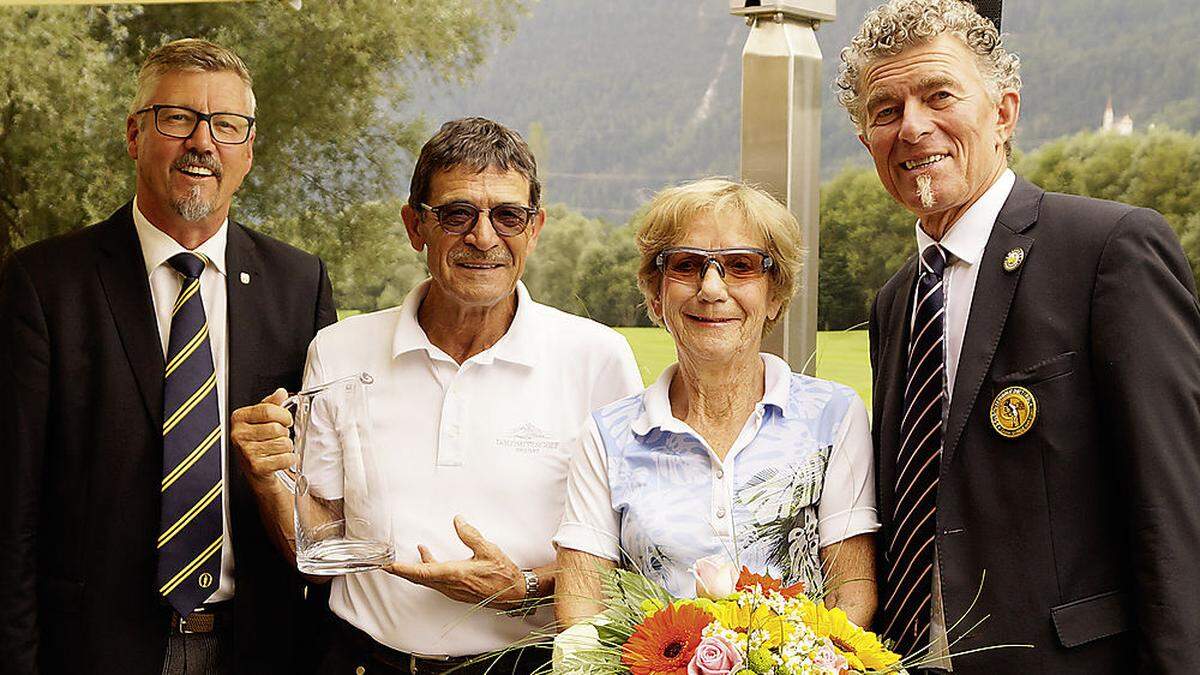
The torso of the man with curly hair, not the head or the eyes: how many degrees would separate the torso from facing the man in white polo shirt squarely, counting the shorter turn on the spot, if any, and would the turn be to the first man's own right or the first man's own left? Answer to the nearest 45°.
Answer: approximately 45° to the first man's own right

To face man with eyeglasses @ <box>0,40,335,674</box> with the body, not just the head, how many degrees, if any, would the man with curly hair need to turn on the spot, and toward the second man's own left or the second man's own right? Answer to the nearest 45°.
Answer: approximately 45° to the second man's own right

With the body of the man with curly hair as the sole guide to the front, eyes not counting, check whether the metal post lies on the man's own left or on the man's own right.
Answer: on the man's own right

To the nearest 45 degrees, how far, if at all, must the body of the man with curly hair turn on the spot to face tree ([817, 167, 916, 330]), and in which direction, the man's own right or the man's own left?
approximately 135° to the man's own right

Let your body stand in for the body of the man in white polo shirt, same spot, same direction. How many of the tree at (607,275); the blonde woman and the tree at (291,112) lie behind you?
2

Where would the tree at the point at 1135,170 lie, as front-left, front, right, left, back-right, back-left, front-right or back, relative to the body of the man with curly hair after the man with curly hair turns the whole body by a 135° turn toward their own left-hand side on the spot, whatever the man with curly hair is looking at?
left

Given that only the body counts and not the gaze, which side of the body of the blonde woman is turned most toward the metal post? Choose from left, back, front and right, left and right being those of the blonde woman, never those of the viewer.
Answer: back

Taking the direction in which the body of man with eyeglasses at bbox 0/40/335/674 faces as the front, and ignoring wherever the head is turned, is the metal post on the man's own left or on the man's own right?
on the man's own left

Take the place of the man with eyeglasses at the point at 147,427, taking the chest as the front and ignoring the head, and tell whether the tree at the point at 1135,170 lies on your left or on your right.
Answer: on your left

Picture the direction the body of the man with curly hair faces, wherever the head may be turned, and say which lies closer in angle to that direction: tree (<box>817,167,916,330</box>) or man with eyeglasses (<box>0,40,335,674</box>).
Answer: the man with eyeglasses
